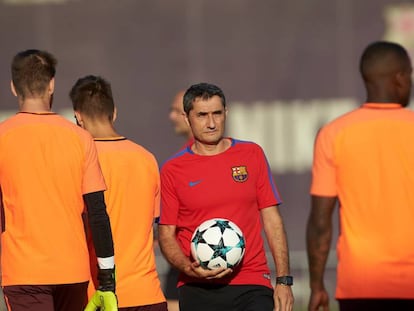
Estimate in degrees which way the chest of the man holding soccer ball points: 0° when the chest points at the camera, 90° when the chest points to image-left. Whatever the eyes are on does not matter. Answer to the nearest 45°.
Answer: approximately 0°

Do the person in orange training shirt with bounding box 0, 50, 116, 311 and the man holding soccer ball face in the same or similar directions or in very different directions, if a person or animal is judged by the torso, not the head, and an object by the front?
very different directions

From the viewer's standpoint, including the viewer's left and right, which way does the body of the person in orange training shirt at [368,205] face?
facing away from the viewer

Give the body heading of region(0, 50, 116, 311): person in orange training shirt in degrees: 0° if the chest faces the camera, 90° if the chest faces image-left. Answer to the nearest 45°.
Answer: approximately 180°

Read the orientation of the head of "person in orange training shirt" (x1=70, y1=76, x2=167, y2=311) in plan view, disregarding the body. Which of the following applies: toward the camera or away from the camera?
away from the camera

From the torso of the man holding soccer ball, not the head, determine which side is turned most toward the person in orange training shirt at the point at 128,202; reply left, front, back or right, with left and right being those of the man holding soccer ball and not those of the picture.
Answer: right
